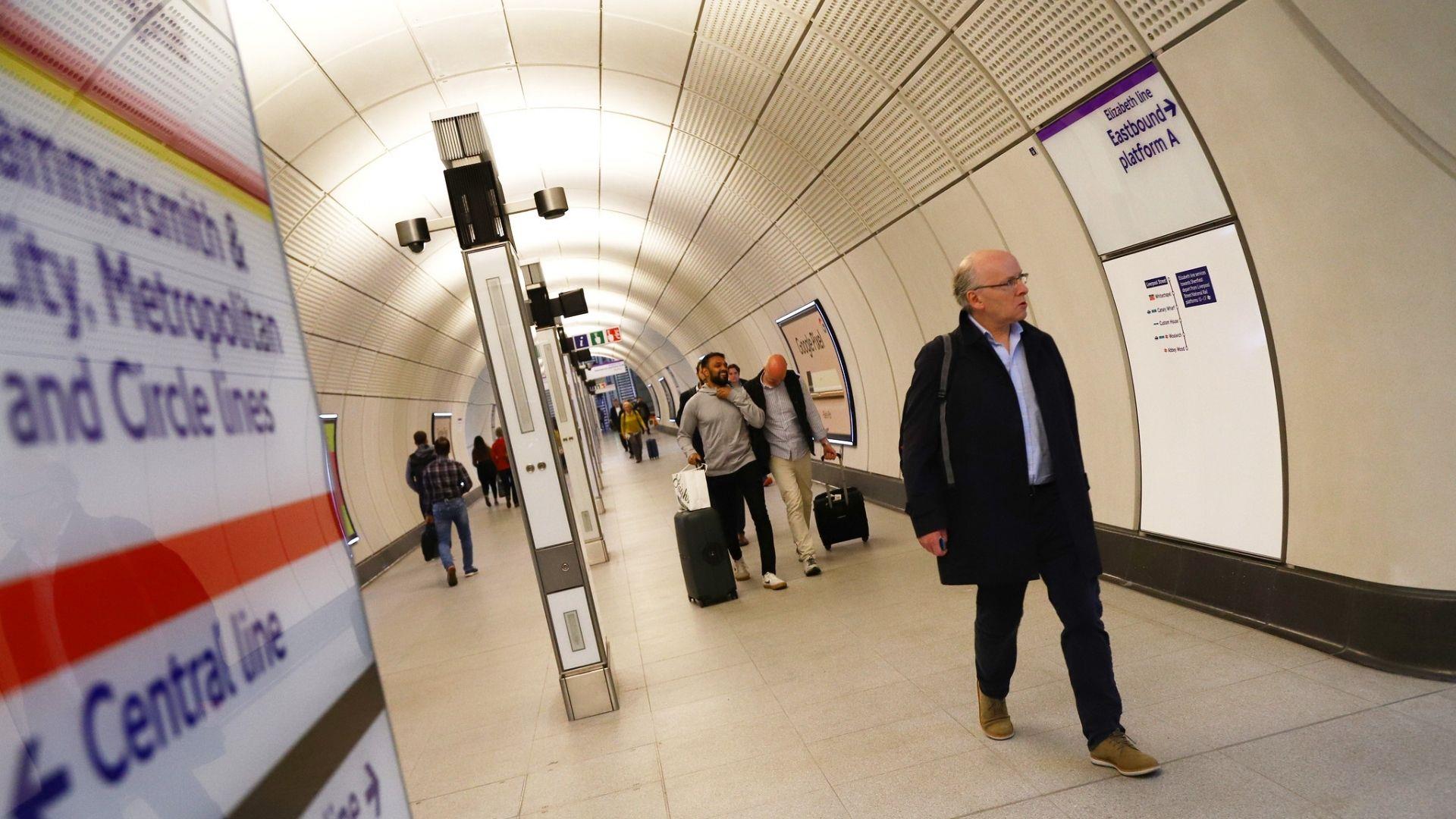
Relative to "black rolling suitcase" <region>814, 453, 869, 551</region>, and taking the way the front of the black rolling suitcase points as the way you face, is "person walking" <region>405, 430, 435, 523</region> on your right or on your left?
on your right

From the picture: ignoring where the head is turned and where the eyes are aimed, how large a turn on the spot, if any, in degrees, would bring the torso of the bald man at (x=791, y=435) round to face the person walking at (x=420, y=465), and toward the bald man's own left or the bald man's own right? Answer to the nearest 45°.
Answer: approximately 135° to the bald man's own right

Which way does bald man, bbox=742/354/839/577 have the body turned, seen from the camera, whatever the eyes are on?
toward the camera

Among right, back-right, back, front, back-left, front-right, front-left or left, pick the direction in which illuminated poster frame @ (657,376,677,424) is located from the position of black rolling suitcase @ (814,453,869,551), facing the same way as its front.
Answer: back

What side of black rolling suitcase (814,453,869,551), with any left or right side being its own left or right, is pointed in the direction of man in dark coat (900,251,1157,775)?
front

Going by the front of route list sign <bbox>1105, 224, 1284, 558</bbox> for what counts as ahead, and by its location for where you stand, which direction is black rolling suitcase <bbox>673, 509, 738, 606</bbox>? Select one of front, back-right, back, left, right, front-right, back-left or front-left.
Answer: front-right

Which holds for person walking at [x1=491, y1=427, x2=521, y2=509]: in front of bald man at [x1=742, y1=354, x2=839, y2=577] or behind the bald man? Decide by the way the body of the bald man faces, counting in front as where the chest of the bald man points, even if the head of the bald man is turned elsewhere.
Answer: behind

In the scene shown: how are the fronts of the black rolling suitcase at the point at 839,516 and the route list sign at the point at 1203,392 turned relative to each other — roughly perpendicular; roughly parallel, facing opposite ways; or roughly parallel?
roughly perpendicular

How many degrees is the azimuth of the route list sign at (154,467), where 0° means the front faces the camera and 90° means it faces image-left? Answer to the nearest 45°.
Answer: approximately 315°

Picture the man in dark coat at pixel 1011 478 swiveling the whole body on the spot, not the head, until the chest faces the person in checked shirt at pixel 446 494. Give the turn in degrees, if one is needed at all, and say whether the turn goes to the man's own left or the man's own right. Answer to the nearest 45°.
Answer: approximately 180°

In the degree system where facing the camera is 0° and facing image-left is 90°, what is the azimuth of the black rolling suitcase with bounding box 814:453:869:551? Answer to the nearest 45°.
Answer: approximately 0°

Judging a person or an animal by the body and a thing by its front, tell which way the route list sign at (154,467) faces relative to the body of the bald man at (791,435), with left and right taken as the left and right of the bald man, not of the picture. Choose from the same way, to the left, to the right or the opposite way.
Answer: to the left

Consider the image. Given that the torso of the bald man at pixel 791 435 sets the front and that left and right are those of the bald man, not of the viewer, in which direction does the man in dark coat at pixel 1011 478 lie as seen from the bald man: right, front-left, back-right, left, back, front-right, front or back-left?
front

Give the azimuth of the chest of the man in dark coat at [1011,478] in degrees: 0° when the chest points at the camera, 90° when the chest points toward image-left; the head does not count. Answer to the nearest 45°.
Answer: approximately 315°

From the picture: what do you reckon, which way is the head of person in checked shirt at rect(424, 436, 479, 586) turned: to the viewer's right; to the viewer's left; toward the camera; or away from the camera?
away from the camera

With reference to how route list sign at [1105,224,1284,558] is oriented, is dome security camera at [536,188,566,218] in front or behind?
in front

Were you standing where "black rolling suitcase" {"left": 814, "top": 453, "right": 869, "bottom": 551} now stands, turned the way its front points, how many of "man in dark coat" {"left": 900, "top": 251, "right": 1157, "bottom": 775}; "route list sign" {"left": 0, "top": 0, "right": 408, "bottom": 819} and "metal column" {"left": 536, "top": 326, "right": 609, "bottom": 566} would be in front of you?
2
